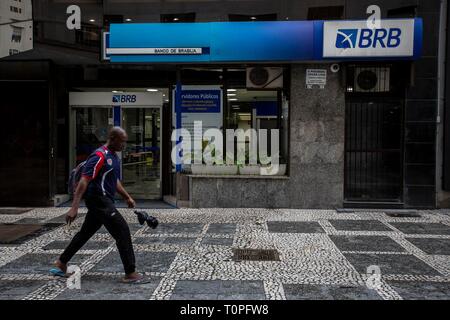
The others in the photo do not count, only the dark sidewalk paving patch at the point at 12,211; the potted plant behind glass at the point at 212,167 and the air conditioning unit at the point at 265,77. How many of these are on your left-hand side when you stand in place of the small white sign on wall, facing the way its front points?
0

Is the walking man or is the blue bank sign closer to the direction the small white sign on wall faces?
the walking man

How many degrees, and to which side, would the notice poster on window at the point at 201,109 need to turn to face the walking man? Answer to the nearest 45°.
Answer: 0° — it already faces them

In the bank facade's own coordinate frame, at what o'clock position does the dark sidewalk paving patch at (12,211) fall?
The dark sidewalk paving patch is roughly at 3 o'clock from the bank facade.

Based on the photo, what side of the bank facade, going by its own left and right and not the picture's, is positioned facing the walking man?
front

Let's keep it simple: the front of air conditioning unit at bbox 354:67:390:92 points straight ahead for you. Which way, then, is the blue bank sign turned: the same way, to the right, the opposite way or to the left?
the same way

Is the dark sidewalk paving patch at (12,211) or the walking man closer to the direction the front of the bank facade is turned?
the walking man

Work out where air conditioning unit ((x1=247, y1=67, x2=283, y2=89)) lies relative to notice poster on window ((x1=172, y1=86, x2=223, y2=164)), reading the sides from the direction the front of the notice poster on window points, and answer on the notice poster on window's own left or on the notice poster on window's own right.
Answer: on the notice poster on window's own left

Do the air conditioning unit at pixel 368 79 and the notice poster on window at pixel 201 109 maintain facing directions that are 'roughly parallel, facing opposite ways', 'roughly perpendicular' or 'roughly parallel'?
roughly parallel

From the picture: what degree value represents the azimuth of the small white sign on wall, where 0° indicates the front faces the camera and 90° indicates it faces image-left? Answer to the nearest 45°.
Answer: approximately 0°

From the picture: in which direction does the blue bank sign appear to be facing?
toward the camera

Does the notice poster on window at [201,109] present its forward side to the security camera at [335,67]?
no

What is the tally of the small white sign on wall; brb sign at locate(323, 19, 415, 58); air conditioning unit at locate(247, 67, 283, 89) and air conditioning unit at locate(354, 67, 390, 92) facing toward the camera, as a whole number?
4

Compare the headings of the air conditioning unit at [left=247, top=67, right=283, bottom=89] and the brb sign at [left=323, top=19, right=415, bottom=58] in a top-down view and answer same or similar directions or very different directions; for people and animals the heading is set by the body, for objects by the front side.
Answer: same or similar directions

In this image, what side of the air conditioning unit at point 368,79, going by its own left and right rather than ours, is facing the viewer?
front
